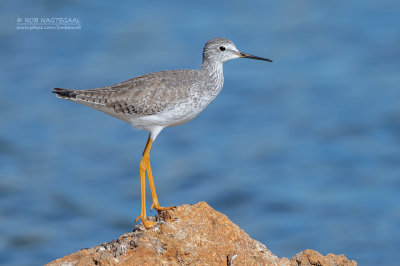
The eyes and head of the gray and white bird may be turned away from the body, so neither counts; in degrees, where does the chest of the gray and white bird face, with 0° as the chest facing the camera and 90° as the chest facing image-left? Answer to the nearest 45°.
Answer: approximately 270°
